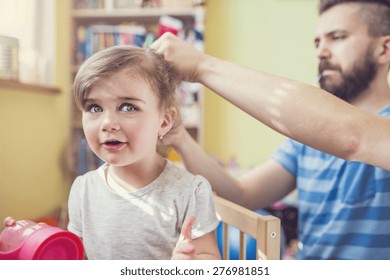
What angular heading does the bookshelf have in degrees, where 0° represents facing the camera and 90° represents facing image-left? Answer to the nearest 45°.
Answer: approximately 0°
